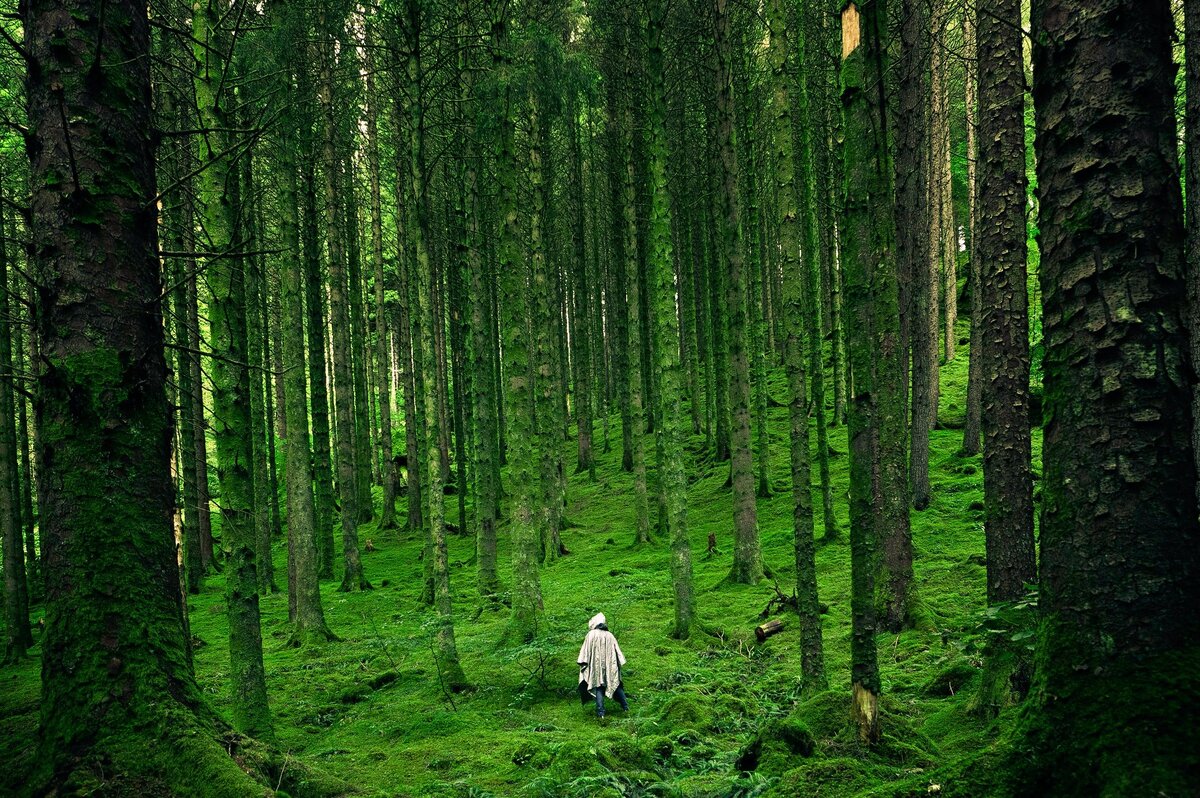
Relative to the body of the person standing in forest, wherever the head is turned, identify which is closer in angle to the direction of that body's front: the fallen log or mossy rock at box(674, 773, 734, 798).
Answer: the fallen log

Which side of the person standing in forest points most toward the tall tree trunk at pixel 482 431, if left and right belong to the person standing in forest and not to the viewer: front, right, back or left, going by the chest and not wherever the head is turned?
front

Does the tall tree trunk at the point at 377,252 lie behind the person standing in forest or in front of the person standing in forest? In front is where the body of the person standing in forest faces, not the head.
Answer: in front

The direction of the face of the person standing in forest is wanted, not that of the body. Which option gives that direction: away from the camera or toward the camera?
away from the camera

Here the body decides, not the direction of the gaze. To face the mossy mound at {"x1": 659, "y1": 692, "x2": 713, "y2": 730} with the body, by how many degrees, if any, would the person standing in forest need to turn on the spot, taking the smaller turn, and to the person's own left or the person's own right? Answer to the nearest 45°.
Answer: approximately 135° to the person's own right

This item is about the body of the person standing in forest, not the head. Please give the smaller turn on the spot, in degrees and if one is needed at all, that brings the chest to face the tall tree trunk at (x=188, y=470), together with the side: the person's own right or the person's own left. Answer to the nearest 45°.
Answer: approximately 45° to the person's own left

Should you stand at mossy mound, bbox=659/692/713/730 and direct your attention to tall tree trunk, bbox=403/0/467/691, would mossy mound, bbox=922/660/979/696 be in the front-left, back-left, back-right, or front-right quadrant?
back-right

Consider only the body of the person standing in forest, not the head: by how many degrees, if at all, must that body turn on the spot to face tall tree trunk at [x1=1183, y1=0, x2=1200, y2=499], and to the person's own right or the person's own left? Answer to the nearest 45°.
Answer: approximately 135° to the person's own right

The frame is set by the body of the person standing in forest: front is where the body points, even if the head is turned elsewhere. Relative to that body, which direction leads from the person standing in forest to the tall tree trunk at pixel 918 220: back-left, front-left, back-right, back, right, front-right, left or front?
front-right

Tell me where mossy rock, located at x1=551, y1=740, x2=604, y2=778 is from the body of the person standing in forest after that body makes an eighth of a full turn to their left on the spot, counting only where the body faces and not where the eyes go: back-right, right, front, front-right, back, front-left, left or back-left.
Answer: back-left

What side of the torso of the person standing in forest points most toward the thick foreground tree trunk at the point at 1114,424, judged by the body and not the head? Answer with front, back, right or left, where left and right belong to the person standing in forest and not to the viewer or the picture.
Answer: back

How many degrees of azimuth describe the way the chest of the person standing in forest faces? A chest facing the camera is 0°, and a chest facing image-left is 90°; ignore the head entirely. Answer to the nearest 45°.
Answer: approximately 180°
